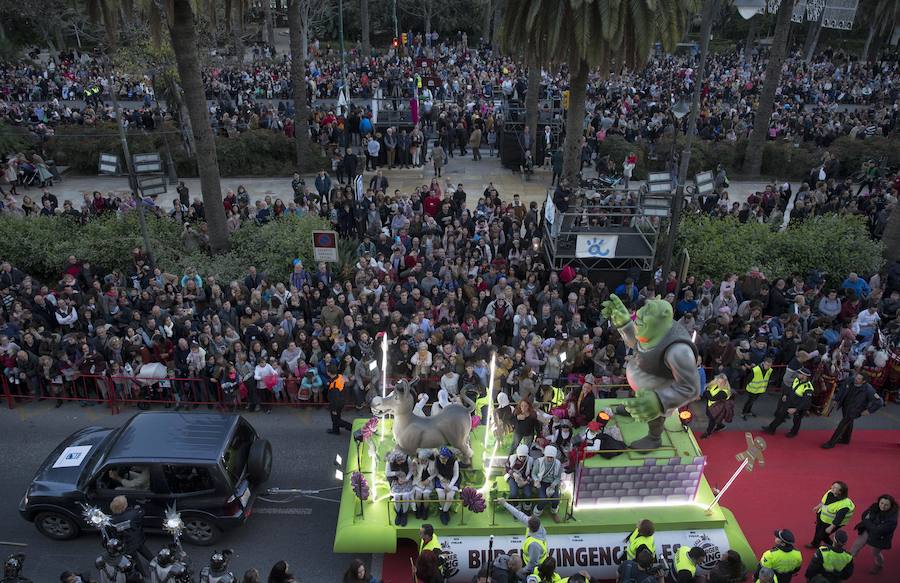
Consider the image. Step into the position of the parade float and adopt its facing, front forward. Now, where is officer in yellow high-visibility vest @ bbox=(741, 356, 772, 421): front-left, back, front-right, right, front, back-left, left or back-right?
back-right

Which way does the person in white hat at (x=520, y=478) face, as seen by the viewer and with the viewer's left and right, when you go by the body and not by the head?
facing the viewer

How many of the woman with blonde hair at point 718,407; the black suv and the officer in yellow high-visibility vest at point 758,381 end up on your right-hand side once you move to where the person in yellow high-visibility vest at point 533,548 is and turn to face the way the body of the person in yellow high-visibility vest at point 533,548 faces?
2

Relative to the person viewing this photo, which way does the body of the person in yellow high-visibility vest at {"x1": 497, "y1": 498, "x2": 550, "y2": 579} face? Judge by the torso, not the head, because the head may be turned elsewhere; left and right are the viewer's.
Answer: facing away from the viewer and to the left of the viewer

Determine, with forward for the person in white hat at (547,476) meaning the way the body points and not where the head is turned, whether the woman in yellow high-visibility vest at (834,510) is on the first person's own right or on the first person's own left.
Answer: on the first person's own left

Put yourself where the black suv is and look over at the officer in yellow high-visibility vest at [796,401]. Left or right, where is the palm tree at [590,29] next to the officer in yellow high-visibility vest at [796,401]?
left

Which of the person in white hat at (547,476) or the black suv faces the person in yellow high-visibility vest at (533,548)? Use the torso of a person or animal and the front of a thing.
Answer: the person in white hat

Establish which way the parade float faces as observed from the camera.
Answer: facing to the left of the viewer

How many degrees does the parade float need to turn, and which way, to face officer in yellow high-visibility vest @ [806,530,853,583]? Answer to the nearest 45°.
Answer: approximately 180°

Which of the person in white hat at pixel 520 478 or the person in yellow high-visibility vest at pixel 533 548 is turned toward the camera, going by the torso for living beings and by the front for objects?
the person in white hat

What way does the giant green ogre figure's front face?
to the viewer's left

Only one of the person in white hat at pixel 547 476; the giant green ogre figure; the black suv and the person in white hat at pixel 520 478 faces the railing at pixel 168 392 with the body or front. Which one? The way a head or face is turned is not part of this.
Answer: the giant green ogre figure

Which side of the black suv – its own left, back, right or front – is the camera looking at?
left

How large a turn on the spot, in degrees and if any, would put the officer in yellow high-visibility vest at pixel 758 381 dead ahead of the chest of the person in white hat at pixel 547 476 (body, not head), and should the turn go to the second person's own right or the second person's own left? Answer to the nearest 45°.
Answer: approximately 135° to the second person's own left

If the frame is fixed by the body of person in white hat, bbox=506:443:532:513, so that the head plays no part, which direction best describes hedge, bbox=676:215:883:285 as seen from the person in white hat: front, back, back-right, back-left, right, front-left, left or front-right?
back-left
